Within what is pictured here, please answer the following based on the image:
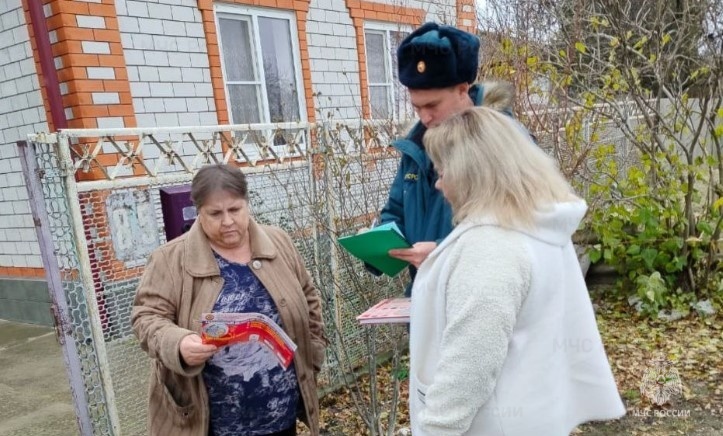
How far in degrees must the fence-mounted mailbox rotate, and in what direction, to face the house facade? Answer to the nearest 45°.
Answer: approximately 135° to its left

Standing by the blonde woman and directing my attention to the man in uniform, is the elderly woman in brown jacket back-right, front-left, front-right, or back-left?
front-left

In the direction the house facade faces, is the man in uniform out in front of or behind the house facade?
in front

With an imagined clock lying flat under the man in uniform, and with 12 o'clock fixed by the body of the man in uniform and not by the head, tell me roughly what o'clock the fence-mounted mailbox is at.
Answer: The fence-mounted mailbox is roughly at 2 o'clock from the man in uniform.

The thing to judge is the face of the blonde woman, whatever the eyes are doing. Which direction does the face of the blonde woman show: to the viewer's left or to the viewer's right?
to the viewer's left

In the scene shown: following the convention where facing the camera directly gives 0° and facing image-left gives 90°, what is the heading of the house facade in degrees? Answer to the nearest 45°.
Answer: approximately 315°

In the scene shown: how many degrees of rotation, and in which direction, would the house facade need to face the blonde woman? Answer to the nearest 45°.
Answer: approximately 45° to its right

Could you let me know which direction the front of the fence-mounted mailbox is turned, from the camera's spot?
facing the viewer and to the right of the viewer

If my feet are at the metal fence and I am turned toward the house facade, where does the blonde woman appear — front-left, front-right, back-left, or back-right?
back-right

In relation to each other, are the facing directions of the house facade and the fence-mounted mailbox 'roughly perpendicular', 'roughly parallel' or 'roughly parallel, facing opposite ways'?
roughly parallel

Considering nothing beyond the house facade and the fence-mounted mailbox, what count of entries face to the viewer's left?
0

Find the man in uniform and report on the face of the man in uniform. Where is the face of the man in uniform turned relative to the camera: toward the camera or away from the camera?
toward the camera
